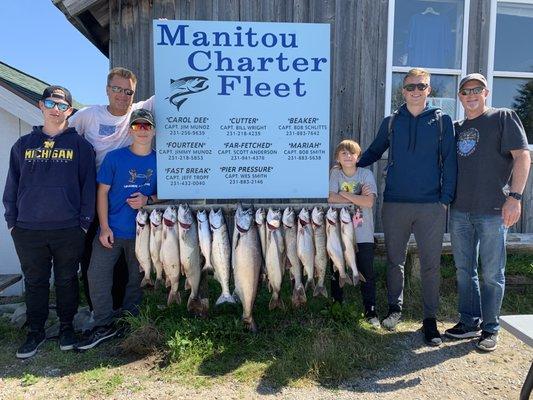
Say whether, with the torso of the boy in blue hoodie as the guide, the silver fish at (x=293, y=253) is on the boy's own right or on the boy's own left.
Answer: on the boy's own left

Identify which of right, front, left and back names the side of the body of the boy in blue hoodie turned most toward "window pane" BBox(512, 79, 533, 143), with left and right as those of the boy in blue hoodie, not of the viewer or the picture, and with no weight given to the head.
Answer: left

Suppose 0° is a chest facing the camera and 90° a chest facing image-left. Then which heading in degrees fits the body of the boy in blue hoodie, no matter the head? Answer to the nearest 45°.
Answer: approximately 0°

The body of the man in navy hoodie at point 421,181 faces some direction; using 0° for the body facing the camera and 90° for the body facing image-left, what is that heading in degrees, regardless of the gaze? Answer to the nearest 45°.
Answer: approximately 0°

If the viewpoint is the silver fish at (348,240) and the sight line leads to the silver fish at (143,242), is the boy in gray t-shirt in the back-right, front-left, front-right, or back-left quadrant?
back-right

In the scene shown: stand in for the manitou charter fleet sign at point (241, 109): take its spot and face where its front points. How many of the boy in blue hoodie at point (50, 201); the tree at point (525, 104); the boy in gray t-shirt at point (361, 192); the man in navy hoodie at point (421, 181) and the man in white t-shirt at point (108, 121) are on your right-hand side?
2

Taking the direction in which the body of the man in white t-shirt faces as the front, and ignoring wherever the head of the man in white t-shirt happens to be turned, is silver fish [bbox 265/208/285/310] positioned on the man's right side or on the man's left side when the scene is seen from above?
on the man's left side
